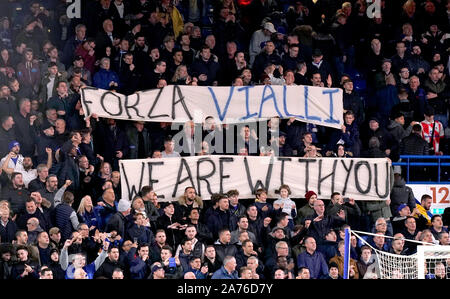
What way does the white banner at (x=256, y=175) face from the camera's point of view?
toward the camera

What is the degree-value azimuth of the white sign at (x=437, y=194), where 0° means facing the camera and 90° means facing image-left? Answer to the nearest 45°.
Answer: approximately 0°

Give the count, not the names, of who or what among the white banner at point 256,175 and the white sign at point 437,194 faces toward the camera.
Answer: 2

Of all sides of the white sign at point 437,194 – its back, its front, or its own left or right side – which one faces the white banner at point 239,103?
right

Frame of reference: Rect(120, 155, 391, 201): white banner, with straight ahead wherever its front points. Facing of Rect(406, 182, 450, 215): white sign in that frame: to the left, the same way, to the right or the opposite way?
the same way

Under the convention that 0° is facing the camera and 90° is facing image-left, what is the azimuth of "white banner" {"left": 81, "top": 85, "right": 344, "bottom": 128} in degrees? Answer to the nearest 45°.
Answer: approximately 0°

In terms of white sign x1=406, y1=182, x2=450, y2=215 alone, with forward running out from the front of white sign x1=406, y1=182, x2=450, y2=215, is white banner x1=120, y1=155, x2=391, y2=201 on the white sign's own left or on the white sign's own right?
on the white sign's own right

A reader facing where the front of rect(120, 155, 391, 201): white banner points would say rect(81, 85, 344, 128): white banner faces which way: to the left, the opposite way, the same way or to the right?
the same way

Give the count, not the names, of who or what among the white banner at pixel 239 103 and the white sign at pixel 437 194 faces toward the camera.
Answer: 2

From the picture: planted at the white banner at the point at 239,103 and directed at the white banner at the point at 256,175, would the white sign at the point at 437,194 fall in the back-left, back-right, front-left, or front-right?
front-left

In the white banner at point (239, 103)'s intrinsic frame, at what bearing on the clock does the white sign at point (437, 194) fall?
the white sign at point (437, 194) is roughly at 9 o'clock from the white banner at point (239, 103).

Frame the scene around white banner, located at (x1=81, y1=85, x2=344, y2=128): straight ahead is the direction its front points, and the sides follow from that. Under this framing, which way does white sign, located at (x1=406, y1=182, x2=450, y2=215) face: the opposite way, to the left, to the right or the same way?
the same way

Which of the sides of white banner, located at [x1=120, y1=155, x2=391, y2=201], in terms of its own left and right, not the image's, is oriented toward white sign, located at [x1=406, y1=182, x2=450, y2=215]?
left
